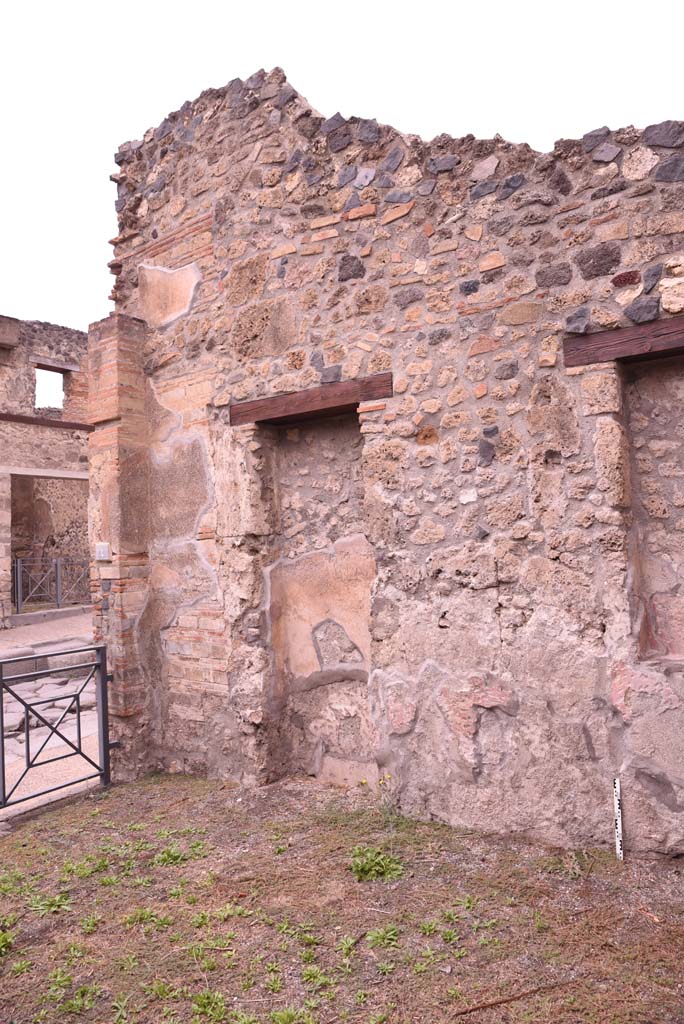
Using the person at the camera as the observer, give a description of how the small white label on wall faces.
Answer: facing the viewer

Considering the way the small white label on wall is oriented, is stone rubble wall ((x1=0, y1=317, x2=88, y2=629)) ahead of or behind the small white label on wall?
behind
